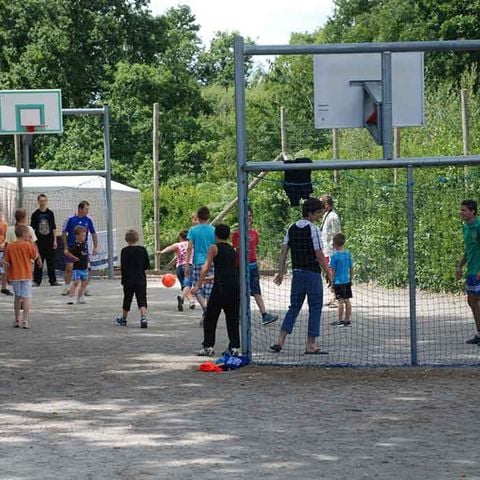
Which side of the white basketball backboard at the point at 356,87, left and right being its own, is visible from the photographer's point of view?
back

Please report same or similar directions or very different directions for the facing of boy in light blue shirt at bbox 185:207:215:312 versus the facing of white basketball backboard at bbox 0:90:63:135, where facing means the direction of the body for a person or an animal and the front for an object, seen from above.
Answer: very different directions

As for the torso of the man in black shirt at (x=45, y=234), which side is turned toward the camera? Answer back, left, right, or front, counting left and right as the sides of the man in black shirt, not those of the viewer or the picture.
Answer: front

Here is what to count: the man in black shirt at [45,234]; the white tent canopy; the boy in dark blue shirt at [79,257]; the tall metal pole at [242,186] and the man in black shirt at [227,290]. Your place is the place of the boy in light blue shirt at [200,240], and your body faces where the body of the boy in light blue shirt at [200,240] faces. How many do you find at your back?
2

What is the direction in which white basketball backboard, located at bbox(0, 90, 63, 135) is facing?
toward the camera

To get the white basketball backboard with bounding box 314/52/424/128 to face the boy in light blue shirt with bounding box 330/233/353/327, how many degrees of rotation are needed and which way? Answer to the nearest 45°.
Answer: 0° — it already faces them

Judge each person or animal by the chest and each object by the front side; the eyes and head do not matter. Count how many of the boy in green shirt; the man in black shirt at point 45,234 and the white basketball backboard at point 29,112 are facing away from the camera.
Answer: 0

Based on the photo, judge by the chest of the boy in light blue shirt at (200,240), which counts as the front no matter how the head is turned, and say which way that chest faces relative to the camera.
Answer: away from the camera

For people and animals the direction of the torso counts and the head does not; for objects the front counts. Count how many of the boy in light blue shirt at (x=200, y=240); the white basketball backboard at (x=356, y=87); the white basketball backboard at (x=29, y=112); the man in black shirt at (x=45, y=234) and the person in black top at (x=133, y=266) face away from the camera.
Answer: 3

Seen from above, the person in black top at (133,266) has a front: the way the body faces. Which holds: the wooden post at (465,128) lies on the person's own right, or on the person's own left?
on the person's own right

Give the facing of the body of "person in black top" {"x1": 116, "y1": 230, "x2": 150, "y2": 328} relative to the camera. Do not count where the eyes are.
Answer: away from the camera

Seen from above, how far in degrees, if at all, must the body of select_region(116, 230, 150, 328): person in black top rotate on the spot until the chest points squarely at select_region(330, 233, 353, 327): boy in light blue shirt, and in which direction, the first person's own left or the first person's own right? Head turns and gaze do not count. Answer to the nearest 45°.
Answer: approximately 90° to the first person's own right
